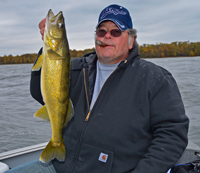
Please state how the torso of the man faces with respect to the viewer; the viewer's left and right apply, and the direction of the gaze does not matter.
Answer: facing the viewer and to the left of the viewer
